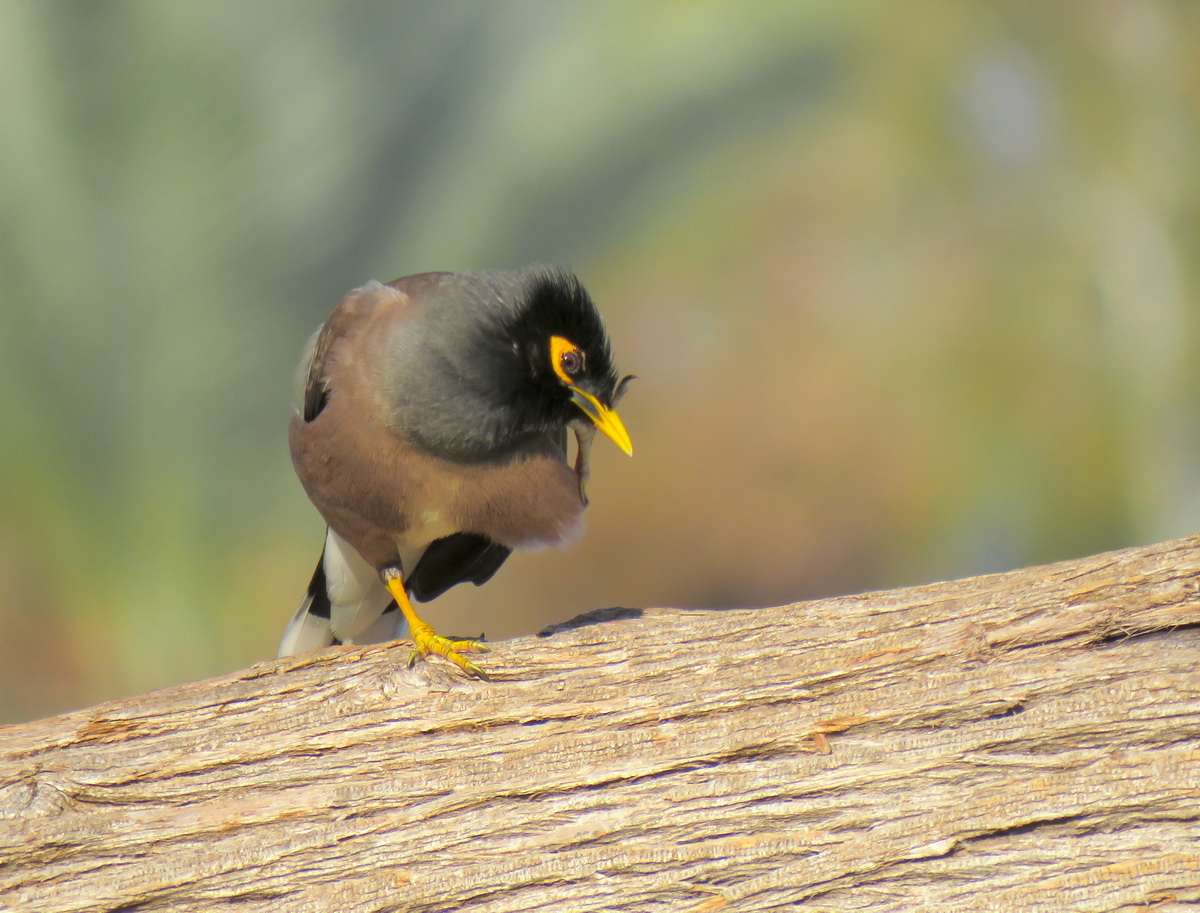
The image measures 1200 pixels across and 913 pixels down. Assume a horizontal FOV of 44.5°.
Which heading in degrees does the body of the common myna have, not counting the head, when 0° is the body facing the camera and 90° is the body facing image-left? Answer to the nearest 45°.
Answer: approximately 315°
